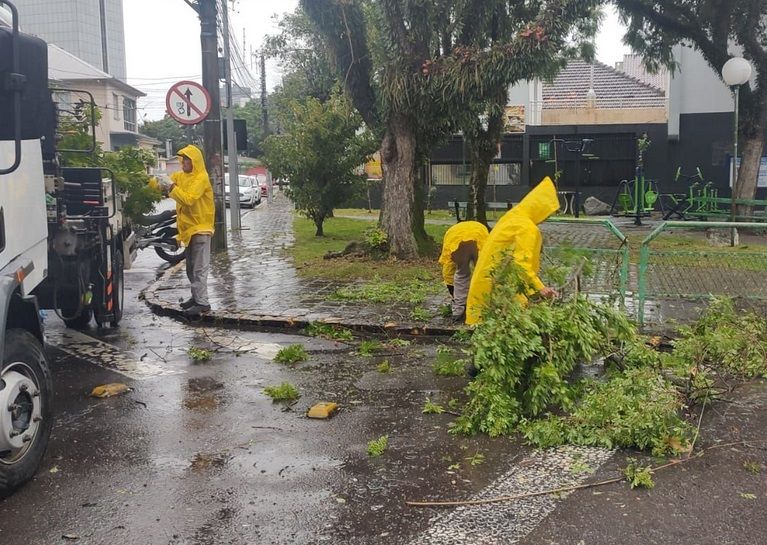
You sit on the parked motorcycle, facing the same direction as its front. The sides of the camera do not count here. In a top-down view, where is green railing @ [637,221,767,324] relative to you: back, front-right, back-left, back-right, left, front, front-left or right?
back-left

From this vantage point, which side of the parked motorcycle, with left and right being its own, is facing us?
left

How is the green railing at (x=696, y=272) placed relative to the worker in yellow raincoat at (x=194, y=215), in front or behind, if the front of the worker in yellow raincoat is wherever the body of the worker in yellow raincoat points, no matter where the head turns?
behind

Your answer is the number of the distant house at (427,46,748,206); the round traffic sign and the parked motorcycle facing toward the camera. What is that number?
2

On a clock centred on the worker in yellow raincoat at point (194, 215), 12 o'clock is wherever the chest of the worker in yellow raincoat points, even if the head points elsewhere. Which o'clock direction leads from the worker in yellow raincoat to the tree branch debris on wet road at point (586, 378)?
The tree branch debris on wet road is roughly at 8 o'clock from the worker in yellow raincoat.

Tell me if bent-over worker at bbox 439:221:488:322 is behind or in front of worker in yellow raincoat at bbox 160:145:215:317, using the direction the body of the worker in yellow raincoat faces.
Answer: behind

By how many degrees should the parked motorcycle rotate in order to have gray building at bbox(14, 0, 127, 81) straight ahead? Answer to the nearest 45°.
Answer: approximately 90° to its right

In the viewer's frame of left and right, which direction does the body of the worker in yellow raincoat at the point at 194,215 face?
facing to the left of the viewer

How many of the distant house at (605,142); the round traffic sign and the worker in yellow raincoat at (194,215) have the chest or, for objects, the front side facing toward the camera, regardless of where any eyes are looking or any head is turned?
2
